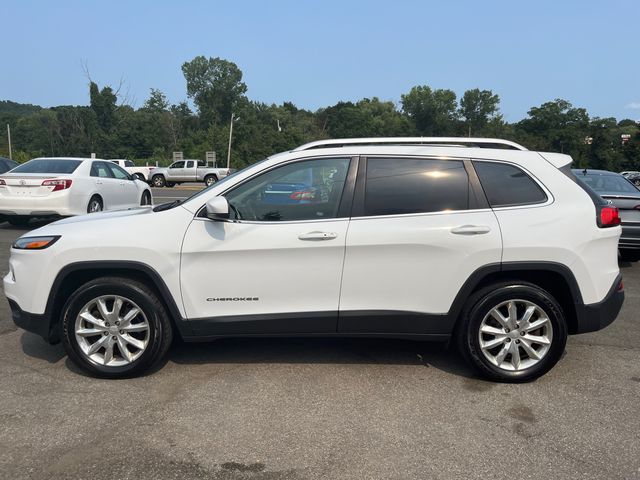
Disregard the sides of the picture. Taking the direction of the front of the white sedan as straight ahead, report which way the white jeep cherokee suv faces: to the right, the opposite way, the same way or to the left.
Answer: to the left

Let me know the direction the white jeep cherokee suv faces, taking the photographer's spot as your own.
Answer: facing to the left of the viewer

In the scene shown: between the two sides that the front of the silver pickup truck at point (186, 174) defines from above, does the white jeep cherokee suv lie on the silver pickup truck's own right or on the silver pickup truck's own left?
on the silver pickup truck's own left

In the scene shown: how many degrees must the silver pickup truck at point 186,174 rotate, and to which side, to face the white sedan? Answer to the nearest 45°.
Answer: approximately 90° to its left

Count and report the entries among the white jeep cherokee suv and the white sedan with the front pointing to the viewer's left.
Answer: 1

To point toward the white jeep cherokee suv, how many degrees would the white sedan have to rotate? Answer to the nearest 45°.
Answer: approximately 135° to its right

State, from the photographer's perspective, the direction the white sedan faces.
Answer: facing away from the viewer and to the right of the viewer

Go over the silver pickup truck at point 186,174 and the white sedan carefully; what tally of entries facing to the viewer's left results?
1

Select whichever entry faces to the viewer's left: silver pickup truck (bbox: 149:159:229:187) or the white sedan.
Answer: the silver pickup truck

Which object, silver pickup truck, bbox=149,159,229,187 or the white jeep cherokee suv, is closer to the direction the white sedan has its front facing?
the silver pickup truck
